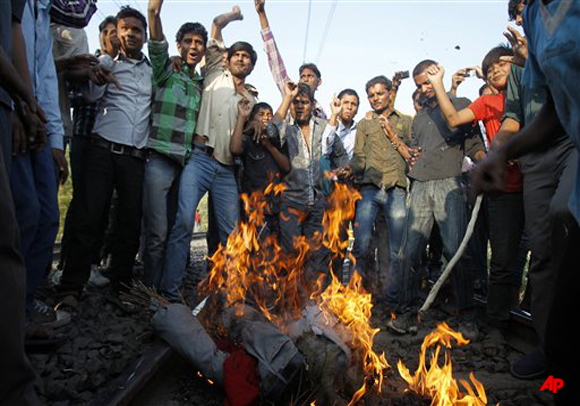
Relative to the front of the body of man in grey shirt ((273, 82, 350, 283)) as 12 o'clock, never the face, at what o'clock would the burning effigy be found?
The burning effigy is roughly at 12 o'clock from the man in grey shirt.

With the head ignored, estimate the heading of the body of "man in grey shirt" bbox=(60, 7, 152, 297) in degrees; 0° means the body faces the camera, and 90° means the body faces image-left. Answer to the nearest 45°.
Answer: approximately 0°

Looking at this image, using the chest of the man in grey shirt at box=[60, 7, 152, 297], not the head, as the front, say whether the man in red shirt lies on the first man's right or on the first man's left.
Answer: on the first man's left

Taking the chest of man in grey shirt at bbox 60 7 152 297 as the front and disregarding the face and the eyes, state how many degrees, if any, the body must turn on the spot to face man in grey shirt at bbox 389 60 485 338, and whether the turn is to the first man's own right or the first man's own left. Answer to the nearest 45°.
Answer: approximately 90° to the first man's own left

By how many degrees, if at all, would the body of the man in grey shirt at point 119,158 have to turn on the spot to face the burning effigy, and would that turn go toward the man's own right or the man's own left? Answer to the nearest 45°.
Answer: approximately 45° to the man's own left

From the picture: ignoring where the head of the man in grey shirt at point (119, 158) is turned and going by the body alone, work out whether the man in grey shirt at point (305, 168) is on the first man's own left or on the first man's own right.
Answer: on the first man's own left

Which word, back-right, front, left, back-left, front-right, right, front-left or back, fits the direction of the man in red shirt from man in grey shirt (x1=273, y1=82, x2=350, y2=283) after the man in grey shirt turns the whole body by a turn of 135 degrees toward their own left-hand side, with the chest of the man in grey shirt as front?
right

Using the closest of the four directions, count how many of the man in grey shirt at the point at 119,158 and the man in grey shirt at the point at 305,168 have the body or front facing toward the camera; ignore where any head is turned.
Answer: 2

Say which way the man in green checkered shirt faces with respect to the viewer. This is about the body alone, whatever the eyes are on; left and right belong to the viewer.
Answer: facing the viewer and to the right of the viewer
